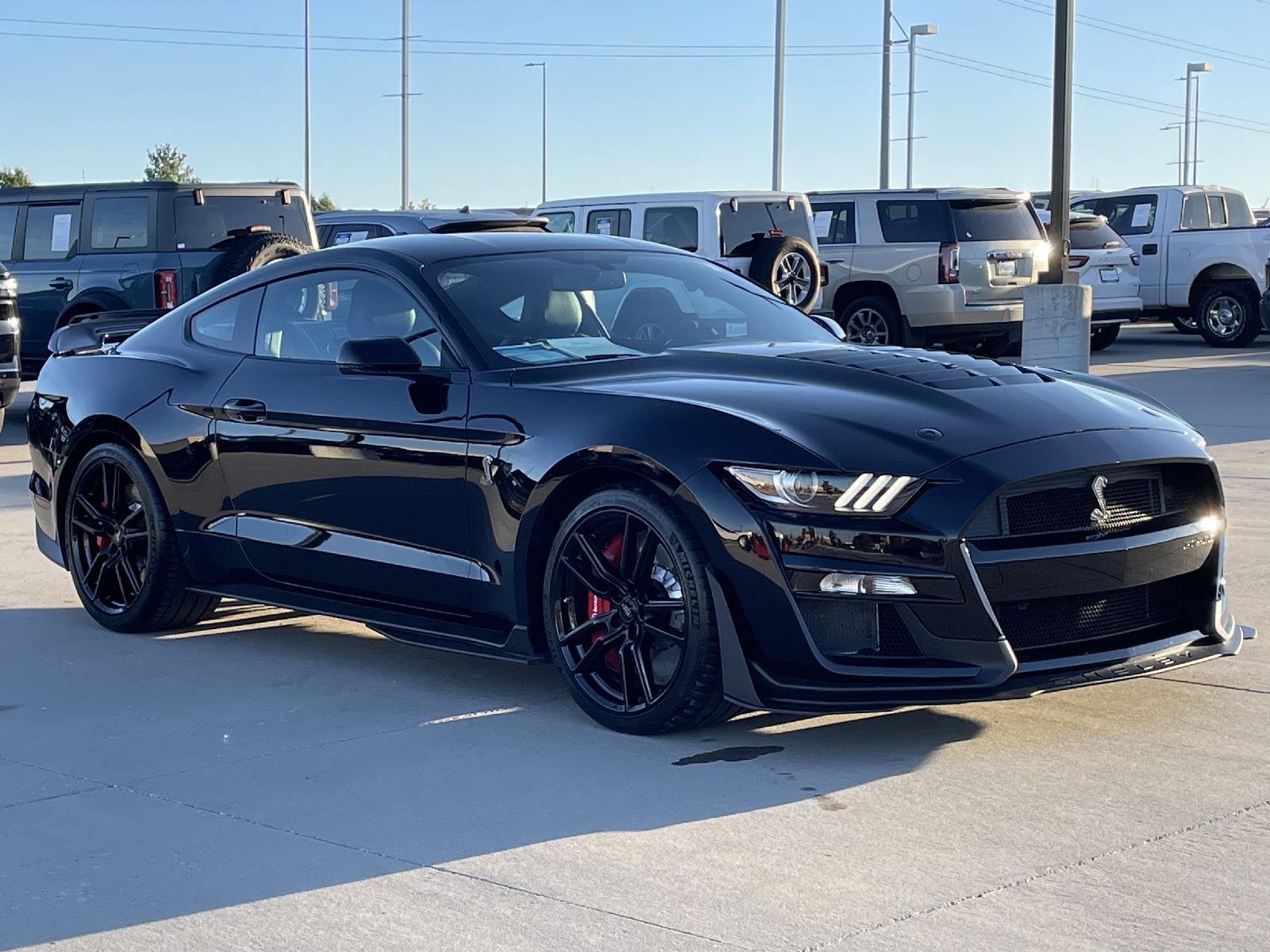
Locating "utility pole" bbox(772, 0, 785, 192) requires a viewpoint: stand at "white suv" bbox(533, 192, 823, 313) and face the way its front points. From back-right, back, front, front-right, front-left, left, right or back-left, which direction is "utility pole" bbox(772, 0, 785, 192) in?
front-right

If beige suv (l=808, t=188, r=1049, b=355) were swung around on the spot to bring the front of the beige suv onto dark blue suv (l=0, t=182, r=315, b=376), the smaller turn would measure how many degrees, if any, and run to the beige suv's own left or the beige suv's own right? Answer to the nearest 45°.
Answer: approximately 90° to the beige suv's own left

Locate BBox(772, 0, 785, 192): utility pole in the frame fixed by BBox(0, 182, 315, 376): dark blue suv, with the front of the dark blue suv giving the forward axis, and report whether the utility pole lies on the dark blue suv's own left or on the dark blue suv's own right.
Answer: on the dark blue suv's own right

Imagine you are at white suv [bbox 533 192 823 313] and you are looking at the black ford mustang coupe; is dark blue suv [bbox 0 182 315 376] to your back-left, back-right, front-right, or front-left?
front-right

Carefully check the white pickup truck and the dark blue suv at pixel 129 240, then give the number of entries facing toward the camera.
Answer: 0

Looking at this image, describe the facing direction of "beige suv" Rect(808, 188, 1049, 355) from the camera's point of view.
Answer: facing away from the viewer and to the left of the viewer

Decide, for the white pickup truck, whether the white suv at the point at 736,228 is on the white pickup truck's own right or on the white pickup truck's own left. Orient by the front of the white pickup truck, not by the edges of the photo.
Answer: on the white pickup truck's own left

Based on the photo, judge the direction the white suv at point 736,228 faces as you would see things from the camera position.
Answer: facing away from the viewer and to the left of the viewer

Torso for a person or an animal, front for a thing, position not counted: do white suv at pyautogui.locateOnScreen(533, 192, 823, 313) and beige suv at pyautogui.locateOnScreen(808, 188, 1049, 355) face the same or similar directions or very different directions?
same or similar directions

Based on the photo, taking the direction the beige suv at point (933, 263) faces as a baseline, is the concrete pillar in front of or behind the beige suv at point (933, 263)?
behind

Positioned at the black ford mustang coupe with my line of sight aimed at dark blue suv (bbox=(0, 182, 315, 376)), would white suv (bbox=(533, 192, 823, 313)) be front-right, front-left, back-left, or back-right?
front-right

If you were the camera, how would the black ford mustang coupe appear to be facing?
facing the viewer and to the right of the viewer
